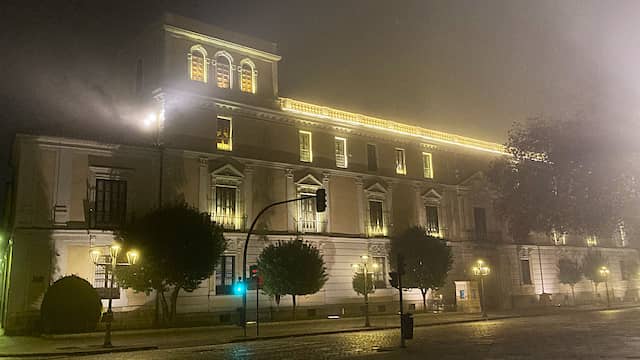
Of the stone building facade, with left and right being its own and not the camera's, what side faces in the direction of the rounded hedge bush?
right

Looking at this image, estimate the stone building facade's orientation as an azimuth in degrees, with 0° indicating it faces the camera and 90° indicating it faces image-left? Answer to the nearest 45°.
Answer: approximately 315°
